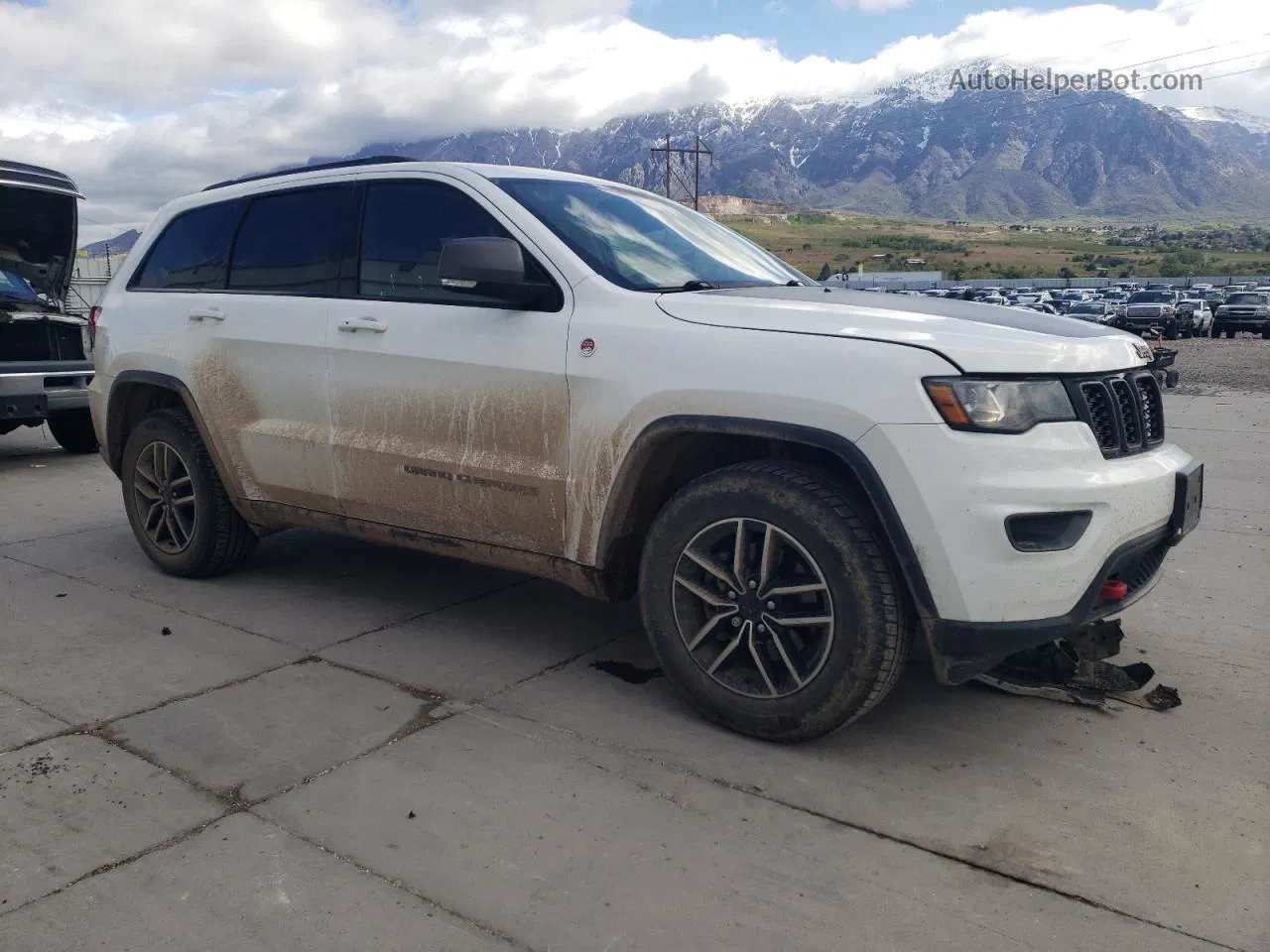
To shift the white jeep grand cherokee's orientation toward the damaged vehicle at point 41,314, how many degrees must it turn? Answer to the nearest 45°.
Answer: approximately 180°

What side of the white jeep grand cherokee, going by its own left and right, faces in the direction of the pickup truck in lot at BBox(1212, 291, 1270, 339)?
left

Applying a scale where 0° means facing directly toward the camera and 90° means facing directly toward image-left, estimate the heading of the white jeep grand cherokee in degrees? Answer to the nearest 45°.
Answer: approximately 315°
